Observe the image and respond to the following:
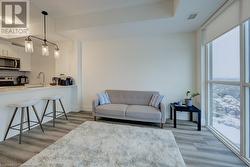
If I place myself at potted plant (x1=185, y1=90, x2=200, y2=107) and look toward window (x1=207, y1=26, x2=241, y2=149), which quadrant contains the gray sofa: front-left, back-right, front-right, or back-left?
back-right

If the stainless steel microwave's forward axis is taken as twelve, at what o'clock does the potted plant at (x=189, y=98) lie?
The potted plant is roughly at 12 o'clock from the stainless steel microwave.

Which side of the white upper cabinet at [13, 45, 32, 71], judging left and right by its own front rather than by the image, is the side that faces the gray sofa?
front

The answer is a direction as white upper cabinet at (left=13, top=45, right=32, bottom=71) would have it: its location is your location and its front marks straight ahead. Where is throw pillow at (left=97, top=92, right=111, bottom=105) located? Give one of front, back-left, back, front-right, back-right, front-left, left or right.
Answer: front

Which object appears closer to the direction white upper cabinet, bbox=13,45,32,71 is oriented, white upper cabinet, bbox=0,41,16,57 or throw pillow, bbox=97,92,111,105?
the throw pillow

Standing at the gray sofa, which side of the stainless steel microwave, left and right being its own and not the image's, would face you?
front

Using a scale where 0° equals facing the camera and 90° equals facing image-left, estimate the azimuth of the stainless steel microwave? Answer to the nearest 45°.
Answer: approximately 315°

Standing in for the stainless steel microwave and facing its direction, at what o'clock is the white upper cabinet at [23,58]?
The white upper cabinet is roughly at 9 o'clock from the stainless steel microwave.

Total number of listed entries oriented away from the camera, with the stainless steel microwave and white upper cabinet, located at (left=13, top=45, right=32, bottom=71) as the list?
0

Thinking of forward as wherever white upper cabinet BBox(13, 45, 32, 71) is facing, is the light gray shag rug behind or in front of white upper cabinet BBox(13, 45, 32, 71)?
in front

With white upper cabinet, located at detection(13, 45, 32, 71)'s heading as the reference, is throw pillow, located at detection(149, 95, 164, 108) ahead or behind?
ahead

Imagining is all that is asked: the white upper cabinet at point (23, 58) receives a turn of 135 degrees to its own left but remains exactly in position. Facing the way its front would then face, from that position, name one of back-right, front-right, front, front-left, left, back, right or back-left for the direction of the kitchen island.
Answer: back

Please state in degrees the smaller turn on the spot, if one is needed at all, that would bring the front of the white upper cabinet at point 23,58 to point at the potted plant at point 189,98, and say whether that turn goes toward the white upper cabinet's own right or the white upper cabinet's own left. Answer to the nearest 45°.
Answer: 0° — it already faces it

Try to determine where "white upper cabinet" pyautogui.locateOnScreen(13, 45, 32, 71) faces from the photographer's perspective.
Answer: facing the viewer and to the right of the viewer
